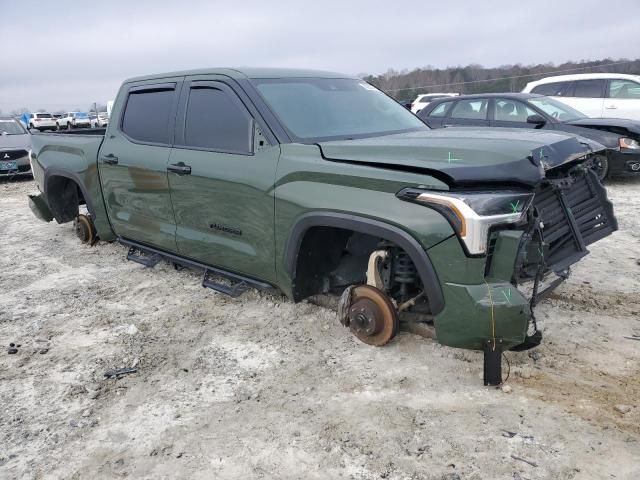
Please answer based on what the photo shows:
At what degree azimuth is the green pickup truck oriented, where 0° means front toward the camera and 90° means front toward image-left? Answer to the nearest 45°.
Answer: approximately 315°

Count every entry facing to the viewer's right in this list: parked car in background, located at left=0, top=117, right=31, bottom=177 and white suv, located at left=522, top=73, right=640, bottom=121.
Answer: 1

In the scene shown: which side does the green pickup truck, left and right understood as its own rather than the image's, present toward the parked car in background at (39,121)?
back

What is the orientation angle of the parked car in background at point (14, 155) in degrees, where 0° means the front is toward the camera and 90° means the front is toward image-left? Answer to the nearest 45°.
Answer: approximately 0°

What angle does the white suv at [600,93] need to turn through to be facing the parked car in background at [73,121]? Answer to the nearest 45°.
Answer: approximately 135° to its left

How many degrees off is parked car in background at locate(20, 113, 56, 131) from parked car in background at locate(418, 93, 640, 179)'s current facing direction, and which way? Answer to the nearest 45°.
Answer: approximately 180°

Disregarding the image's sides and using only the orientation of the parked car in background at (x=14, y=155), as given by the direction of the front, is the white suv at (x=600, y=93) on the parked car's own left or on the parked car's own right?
on the parked car's own left

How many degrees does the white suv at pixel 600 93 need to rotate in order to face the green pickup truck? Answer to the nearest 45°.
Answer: approximately 90° to its right

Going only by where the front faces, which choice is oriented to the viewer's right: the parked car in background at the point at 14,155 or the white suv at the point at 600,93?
the white suv

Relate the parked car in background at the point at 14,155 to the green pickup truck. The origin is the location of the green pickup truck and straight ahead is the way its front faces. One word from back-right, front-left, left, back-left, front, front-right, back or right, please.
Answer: back
